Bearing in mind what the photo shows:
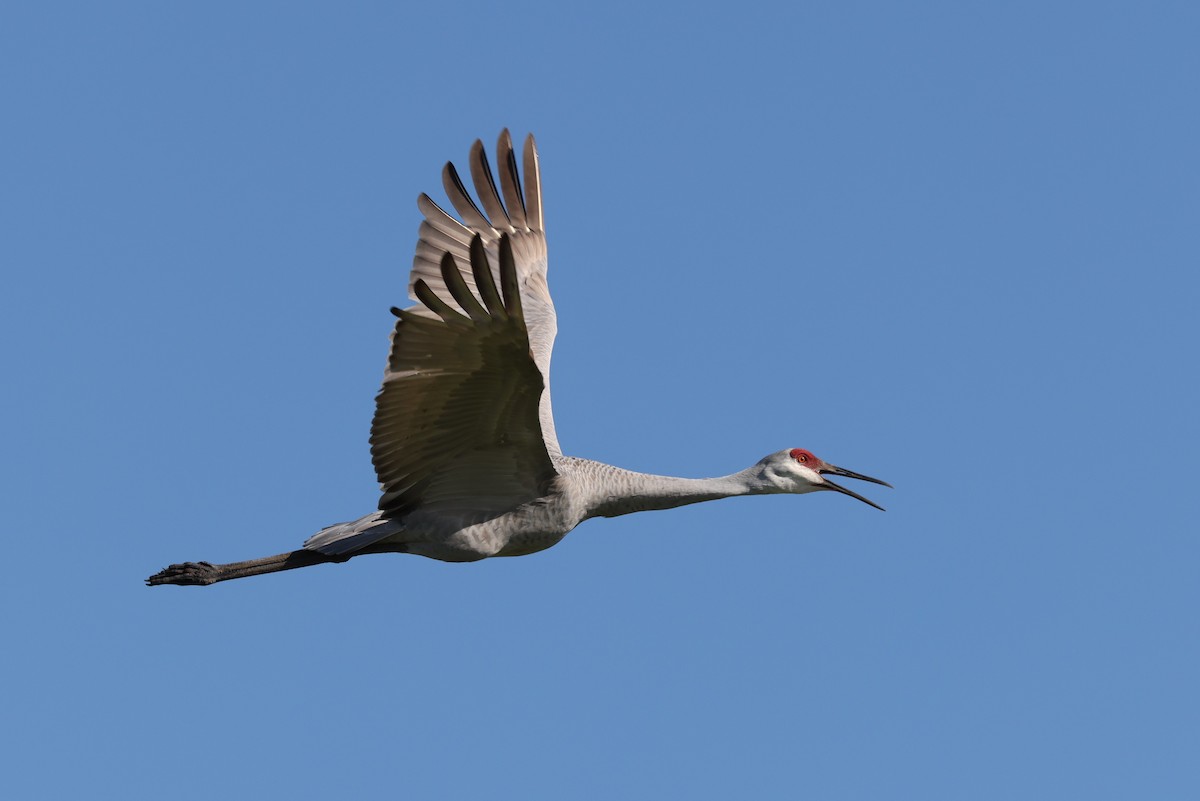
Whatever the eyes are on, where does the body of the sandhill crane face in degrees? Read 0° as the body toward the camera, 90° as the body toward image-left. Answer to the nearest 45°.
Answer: approximately 270°
